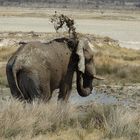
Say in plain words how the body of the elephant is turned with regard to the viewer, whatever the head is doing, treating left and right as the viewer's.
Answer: facing away from the viewer and to the right of the viewer
